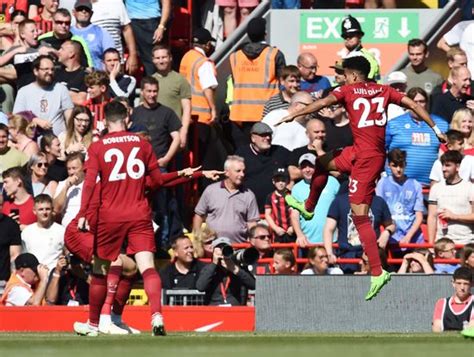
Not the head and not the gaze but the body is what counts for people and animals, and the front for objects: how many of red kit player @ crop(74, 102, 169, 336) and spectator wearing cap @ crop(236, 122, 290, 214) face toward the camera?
1

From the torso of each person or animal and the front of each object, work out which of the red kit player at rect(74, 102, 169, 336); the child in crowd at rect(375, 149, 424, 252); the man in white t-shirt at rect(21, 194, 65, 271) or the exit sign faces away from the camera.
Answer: the red kit player

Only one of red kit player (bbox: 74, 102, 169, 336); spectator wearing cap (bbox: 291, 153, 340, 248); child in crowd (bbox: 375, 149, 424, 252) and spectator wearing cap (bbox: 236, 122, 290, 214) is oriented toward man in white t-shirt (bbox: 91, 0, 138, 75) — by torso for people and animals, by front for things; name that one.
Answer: the red kit player

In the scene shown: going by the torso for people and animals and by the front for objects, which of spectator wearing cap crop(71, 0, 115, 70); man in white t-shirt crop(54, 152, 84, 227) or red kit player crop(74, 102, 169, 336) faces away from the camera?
the red kit player

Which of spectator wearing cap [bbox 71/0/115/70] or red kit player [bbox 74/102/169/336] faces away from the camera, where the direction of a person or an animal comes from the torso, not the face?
the red kit player

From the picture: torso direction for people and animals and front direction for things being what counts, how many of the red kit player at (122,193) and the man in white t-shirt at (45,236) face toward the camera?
1
